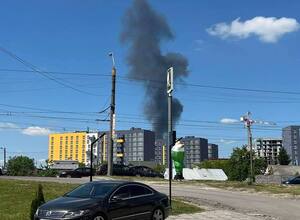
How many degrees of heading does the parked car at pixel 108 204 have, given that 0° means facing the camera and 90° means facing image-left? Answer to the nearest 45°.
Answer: approximately 45°

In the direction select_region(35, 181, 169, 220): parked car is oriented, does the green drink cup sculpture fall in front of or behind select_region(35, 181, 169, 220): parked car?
behind
